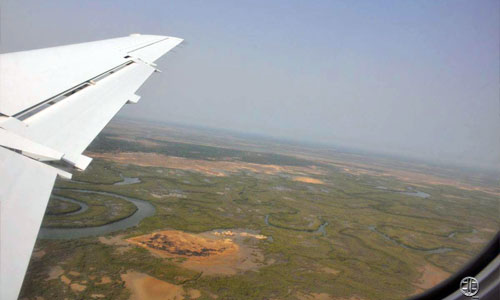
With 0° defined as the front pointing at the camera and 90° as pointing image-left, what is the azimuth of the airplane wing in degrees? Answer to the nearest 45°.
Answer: approximately 135°
